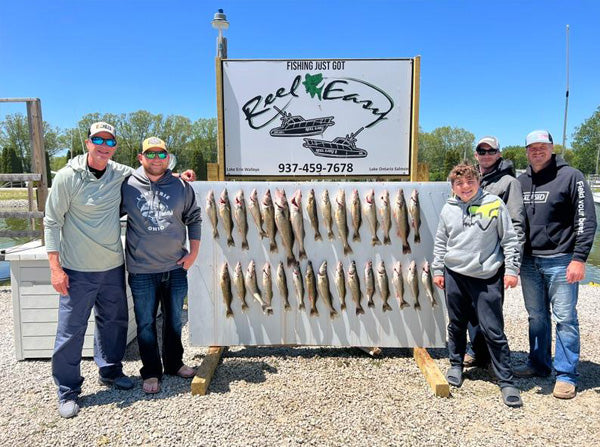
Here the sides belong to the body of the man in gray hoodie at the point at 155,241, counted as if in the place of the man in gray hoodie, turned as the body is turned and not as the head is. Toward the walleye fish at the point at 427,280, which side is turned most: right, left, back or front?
left

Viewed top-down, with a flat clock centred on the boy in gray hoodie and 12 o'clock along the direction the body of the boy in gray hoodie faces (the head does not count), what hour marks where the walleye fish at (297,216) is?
The walleye fish is roughly at 3 o'clock from the boy in gray hoodie.

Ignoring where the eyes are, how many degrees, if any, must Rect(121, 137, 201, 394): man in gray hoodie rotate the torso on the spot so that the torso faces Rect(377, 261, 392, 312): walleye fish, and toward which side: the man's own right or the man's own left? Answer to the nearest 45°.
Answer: approximately 90° to the man's own left

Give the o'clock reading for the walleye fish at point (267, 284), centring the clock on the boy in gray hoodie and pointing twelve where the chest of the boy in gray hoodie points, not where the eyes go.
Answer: The walleye fish is roughly at 3 o'clock from the boy in gray hoodie.

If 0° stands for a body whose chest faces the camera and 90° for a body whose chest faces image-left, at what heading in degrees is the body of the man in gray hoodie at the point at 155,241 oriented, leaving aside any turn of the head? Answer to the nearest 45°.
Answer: approximately 0°

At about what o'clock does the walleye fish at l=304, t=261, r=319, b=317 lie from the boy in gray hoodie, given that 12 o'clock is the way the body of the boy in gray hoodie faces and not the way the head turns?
The walleye fish is roughly at 3 o'clock from the boy in gray hoodie.
